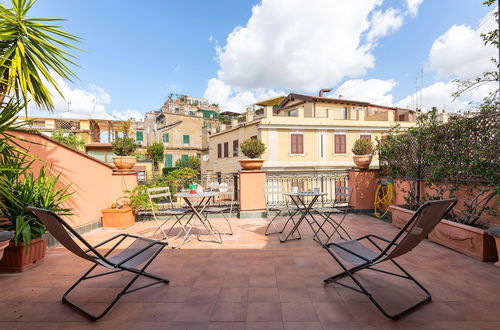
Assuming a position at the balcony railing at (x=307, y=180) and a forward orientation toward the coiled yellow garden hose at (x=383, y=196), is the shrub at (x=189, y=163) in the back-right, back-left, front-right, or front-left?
back-left

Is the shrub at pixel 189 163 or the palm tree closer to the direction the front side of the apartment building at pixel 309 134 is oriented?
the palm tree

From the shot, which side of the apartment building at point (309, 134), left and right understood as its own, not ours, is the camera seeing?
front

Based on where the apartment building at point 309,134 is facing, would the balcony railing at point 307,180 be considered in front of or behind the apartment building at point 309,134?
in front

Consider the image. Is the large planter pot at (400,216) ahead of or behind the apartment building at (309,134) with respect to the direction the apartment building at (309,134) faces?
ahead

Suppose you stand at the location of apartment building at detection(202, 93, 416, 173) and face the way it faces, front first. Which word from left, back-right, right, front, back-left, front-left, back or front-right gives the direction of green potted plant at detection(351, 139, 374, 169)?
front

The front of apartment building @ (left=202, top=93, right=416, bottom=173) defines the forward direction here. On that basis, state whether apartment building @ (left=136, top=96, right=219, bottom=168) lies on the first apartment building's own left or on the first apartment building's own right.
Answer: on the first apartment building's own right

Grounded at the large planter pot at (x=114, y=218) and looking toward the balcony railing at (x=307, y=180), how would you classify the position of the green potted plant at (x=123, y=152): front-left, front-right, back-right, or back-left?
front-left

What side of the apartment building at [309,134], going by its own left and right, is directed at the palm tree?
front

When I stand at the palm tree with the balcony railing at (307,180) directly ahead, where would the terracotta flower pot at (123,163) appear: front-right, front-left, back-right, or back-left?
front-left

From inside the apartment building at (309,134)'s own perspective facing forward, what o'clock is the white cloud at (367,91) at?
The white cloud is roughly at 7 o'clock from the apartment building.

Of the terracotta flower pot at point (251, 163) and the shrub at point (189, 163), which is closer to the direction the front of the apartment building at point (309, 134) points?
the terracotta flower pot

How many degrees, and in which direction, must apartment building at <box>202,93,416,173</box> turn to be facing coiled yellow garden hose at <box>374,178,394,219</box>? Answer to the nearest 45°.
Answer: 0° — it already faces it

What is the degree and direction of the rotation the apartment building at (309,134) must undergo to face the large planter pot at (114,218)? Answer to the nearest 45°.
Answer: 0° — it already faces it

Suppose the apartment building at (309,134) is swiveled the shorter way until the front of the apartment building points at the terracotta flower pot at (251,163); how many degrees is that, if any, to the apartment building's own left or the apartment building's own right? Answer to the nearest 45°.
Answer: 0° — it already faces it
